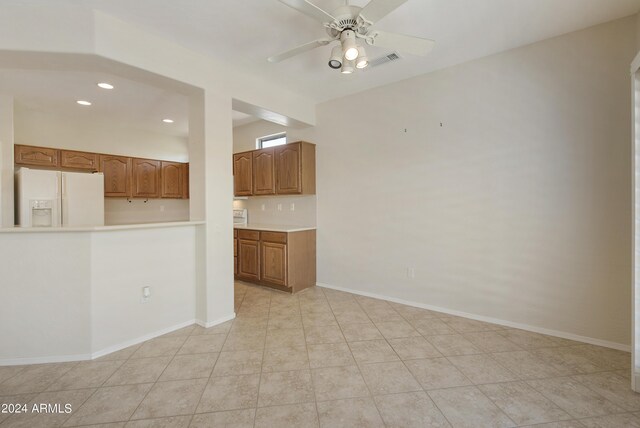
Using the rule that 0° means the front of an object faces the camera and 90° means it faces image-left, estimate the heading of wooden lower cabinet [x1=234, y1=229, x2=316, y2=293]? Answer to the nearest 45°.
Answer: approximately 45°

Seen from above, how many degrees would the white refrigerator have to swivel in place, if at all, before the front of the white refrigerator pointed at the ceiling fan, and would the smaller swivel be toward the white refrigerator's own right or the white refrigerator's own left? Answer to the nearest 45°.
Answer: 0° — it already faces it

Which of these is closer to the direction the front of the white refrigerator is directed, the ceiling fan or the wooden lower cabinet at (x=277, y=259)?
the ceiling fan

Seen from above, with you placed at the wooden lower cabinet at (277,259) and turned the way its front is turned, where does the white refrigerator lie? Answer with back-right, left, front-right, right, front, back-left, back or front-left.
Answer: front-right

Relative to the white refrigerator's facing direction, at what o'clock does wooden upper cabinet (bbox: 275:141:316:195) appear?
The wooden upper cabinet is roughly at 10 o'clock from the white refrigerator.

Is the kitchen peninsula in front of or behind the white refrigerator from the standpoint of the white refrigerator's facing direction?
in front
